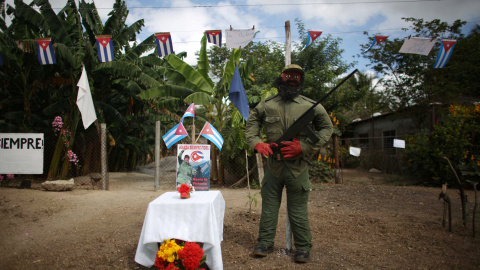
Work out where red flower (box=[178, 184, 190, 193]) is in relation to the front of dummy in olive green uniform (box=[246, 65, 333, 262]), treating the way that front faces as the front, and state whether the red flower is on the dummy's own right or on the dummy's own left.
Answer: on the dummy's own right

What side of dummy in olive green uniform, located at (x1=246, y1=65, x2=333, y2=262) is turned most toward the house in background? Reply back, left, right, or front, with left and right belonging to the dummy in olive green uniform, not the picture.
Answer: back

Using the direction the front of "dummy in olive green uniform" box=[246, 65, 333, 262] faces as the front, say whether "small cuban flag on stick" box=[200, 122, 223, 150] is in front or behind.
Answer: behind

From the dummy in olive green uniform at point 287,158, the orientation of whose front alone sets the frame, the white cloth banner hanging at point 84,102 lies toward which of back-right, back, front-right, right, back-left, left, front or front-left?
back-right

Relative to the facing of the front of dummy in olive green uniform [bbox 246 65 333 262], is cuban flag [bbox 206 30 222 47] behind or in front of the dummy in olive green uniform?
behind

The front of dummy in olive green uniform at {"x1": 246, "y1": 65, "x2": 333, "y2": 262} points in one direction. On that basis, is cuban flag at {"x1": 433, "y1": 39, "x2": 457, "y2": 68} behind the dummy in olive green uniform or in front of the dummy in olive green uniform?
behind

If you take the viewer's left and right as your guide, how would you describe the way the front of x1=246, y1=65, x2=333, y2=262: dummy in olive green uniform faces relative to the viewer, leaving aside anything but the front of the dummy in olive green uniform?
facing the viewer

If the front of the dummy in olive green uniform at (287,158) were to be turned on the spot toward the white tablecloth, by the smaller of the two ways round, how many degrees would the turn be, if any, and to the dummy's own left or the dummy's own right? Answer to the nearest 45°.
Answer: approximately 45° to the dummy's own right

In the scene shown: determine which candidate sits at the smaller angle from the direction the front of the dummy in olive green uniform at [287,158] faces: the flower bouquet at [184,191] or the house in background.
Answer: the flower bouquet
